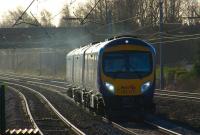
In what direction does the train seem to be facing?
toward the camera

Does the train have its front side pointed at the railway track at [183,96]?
no
